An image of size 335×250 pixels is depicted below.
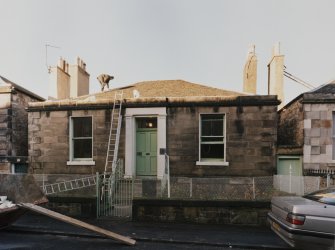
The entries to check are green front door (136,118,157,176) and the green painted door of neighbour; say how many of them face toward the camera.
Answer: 2

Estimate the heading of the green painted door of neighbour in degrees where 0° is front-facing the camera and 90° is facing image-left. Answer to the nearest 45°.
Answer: approximately 0°

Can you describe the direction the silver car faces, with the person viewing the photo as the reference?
facing away from the viewer and to the right of the viewer

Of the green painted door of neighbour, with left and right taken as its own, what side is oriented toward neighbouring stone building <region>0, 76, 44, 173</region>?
right

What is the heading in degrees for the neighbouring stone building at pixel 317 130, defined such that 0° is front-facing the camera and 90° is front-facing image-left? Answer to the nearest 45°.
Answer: approximately 0°
